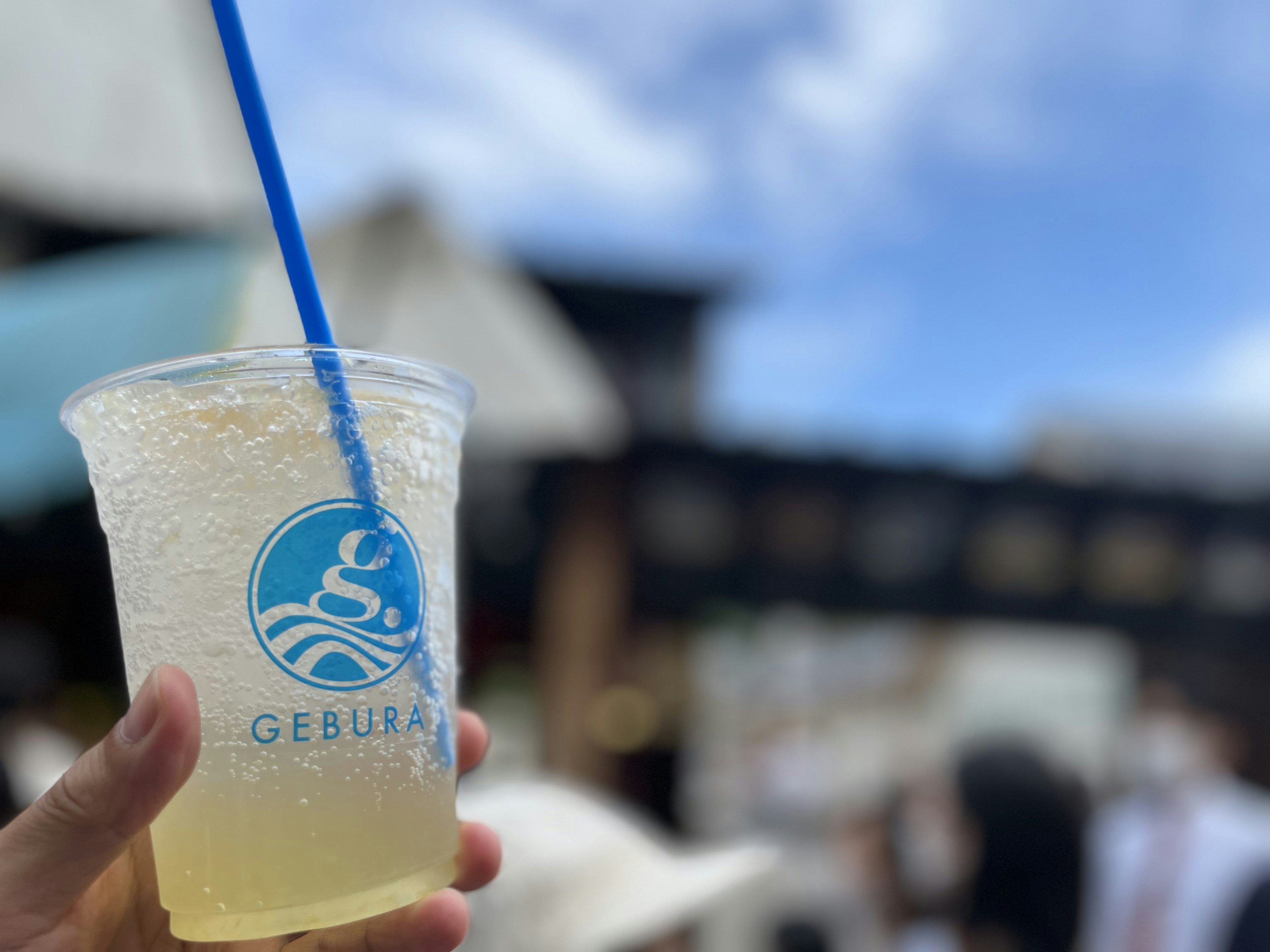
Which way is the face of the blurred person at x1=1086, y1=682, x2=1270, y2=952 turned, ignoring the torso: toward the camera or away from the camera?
toward the camera
